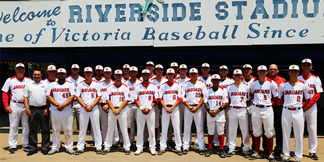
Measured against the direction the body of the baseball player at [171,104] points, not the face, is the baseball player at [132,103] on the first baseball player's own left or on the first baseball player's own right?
on the first baseball player's own right

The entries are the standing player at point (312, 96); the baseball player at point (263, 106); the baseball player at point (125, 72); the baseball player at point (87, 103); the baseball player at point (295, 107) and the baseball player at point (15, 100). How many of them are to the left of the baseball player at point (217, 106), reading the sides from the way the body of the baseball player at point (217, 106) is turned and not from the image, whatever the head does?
3

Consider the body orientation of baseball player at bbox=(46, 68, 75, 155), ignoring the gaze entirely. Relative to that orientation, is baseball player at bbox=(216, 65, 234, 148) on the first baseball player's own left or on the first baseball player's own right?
on the first baseball player's own left

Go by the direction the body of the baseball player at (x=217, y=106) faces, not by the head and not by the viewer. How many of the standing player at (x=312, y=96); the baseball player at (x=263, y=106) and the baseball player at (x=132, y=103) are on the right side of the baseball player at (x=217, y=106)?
1

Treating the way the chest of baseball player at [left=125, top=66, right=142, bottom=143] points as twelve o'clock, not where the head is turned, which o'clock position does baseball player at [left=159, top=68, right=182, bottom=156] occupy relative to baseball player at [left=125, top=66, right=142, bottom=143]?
baseball player at [left=159, top=68, right=182, bottom=156] is roughly at 10 o'clock from baseball player at [left=125, top=66, right=142, bottom=143].

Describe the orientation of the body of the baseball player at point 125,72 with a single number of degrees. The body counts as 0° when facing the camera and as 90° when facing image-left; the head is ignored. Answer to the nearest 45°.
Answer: approximately 0°

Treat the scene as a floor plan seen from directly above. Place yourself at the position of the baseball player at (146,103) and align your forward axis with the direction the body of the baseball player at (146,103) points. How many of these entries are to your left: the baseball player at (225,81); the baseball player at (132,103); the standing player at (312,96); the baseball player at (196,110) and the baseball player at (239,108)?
4

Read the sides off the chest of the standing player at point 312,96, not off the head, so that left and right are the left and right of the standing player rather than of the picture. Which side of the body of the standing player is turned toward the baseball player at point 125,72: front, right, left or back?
right

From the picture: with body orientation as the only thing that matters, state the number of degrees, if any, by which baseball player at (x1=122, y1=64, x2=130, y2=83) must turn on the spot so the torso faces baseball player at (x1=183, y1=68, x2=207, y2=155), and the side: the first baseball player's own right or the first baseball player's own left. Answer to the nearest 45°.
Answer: approximately 45° to the first baseball player's own left
